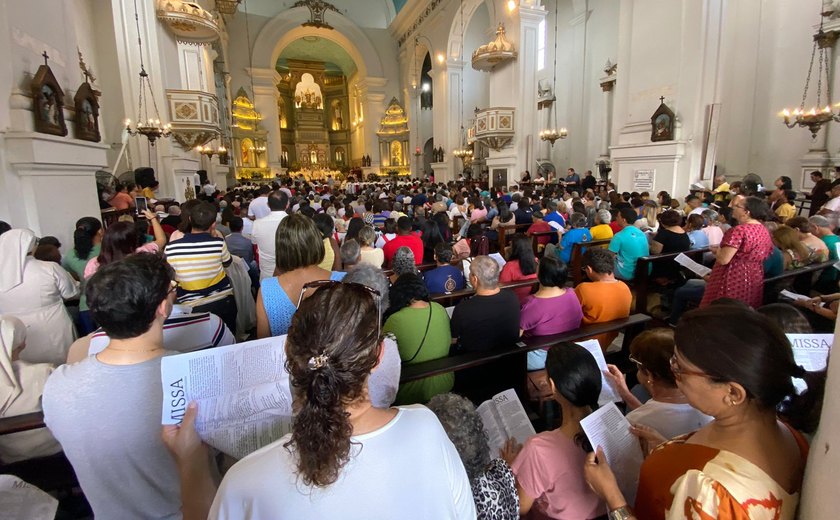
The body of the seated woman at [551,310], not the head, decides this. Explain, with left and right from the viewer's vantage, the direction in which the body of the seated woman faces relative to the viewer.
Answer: facing away from the viewer

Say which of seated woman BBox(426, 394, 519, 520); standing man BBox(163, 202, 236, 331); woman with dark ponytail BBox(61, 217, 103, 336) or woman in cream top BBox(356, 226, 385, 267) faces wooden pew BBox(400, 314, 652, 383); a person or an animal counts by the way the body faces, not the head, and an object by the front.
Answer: the seated woman

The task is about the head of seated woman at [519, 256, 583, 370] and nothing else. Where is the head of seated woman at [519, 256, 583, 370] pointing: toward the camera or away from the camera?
away from the camera

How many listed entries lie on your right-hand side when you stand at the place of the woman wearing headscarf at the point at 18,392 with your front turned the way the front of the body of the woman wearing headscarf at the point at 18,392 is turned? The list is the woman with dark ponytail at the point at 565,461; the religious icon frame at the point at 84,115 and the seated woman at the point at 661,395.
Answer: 2

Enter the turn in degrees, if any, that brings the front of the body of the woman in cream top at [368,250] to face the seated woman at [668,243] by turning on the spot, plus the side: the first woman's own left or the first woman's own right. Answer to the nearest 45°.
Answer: approximately 90° to the first woman's own right

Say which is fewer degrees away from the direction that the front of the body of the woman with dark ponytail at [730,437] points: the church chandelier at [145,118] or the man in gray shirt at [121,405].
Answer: the church chandelier

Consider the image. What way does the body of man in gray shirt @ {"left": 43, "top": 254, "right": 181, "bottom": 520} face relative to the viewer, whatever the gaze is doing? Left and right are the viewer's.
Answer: facing away from the viewer and to the right of the viewer

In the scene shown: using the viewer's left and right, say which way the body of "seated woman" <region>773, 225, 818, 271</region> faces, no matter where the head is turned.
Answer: facing away from the viewer and to the left of the viewer

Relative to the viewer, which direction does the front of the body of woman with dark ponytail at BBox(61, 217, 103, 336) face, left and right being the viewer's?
facing away from the viewer and to the right of the viewer

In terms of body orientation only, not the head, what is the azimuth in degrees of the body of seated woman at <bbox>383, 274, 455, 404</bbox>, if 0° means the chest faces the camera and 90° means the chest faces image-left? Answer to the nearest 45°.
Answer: approximately 180°

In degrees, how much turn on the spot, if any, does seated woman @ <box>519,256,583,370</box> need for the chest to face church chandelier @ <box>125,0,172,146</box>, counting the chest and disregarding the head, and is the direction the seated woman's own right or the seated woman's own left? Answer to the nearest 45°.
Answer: approximately 45° to the seated woman's own left

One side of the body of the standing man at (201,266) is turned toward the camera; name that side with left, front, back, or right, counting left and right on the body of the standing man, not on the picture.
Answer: back

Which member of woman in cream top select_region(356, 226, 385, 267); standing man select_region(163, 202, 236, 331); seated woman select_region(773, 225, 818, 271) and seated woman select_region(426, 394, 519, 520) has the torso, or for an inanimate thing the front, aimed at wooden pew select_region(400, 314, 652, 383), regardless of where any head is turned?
seated woman select_region(426, 394, 519, 520)

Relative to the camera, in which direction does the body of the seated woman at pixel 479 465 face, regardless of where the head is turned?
away from the camera

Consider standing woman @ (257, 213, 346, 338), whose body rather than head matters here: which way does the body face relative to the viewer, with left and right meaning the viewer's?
facing away from the viewer
